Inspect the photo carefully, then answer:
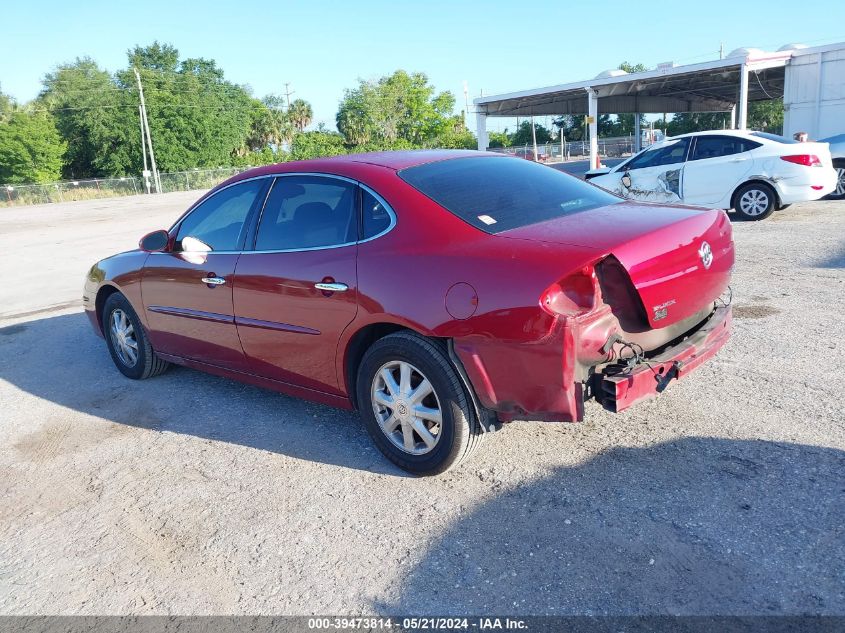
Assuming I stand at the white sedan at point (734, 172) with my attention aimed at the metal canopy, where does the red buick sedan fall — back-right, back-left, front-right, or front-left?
back-left

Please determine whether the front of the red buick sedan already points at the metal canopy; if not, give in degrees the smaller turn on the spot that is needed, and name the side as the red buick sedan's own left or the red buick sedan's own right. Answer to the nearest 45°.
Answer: approximately 90° to the red buick sedan's own right

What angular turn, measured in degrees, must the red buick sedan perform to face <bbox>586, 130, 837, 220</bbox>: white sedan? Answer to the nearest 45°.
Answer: approximately 90° to its right

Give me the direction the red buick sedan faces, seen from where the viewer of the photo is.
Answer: facing away from the viewer and to the left of the viewer
